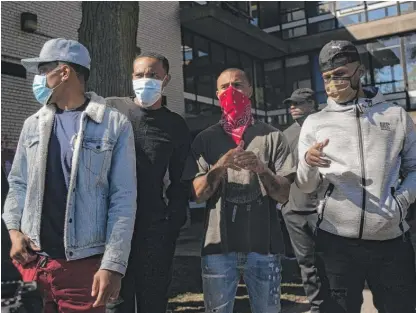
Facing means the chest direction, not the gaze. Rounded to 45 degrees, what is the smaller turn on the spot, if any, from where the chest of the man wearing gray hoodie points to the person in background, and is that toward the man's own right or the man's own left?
approximately 180°

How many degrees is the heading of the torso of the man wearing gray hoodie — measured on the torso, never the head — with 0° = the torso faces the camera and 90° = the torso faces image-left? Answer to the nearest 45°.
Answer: approximately 0°

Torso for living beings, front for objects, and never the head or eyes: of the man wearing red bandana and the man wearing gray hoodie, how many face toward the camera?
2

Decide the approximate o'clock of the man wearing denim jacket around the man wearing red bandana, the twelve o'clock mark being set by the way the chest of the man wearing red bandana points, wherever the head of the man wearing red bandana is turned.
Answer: The man wearing denim jacket is roughly at 2 o'clock from the man wearing red bandana.

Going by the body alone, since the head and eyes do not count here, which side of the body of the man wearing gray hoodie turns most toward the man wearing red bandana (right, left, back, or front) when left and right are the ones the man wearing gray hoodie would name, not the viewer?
right

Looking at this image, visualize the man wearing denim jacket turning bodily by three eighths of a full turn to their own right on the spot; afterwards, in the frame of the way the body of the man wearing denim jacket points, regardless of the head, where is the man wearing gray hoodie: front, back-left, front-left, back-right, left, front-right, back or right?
right

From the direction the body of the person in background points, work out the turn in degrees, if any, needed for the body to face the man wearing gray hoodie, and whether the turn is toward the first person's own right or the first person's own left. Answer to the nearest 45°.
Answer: approximately 45° to the first person's own left

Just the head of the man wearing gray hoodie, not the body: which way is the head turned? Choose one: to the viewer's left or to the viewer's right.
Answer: to the viewer's left

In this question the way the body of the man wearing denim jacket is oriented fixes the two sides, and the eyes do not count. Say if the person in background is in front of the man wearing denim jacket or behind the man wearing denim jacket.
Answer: behind

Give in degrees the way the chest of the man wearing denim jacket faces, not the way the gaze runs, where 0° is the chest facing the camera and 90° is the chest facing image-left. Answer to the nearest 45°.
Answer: approximately 45°
